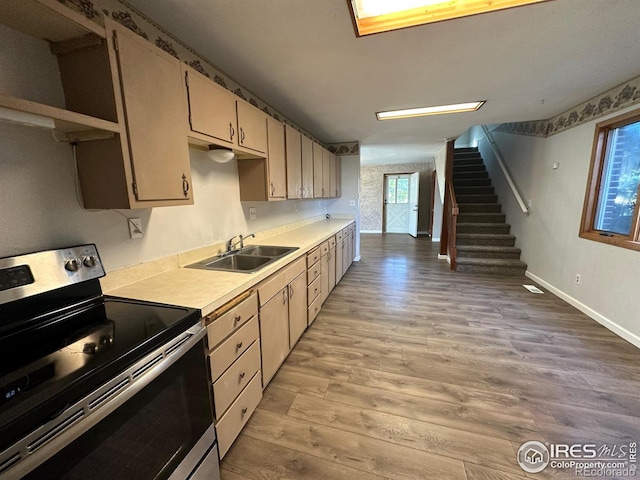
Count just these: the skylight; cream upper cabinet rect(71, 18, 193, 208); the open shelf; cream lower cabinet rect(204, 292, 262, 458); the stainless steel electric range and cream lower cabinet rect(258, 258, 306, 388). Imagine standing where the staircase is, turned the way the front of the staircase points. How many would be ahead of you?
6

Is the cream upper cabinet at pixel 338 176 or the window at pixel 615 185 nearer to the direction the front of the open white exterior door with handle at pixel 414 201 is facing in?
the cream upper cabinet

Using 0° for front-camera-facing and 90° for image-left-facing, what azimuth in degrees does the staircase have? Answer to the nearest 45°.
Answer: approximately 0°

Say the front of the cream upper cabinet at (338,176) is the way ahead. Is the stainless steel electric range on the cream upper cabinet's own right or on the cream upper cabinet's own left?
on the cream upper cabinet's own right

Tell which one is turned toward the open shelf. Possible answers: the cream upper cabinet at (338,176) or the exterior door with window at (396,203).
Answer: the exterior door with window

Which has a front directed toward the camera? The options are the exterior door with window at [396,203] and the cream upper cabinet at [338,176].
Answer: the exterior door with window

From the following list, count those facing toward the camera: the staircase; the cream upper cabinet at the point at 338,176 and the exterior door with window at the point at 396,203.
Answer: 2

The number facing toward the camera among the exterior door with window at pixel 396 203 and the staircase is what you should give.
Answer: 2

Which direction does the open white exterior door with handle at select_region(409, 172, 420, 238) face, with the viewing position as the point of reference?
facing the viewer and to the left of the viewer

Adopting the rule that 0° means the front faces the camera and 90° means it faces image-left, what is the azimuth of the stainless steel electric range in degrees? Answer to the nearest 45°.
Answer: approximately 315°

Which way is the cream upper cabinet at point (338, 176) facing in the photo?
to the viewer's right

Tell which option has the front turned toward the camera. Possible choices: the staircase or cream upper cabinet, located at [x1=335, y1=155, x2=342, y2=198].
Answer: the staircase

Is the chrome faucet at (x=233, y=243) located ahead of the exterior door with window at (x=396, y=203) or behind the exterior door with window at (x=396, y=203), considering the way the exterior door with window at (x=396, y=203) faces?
ahead

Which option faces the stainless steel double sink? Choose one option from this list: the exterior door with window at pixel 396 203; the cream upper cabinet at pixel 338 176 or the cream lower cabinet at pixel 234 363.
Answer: the exterior door with window

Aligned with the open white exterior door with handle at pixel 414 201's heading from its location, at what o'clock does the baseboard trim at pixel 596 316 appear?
The baseboard trim is roughly at 10 o'clock from the open white exterior door with handle.

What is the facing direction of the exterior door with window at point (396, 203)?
toward the camera
